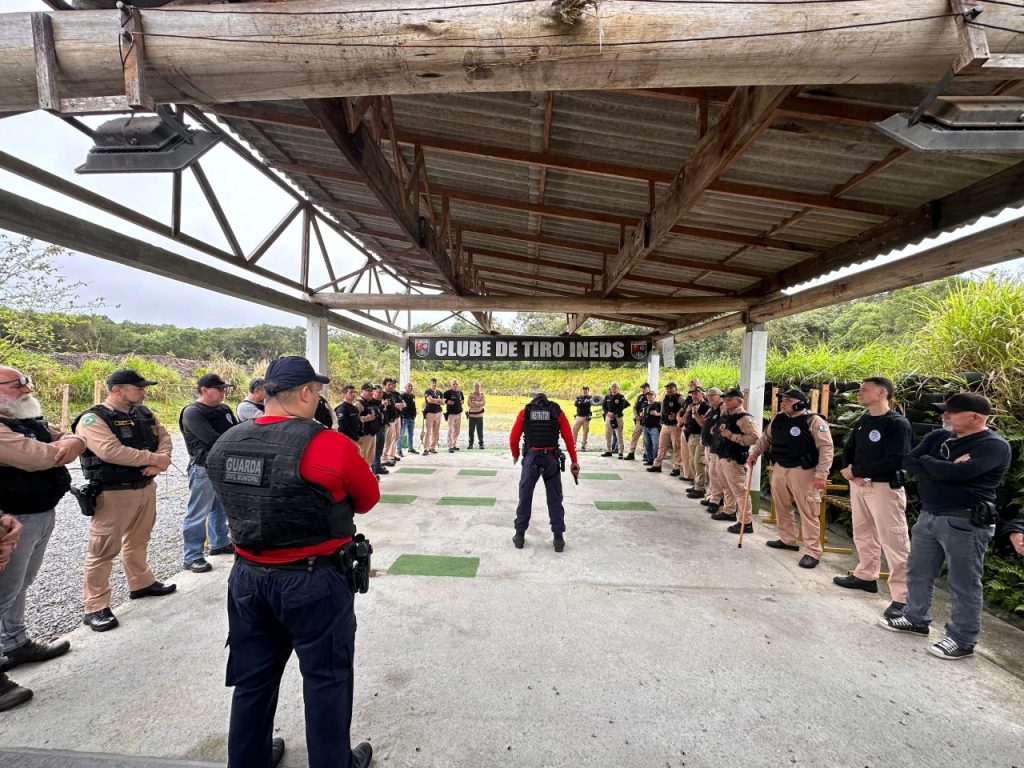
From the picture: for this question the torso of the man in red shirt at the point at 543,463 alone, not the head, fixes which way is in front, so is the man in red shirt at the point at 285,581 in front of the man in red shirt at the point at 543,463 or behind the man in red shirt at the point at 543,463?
behind

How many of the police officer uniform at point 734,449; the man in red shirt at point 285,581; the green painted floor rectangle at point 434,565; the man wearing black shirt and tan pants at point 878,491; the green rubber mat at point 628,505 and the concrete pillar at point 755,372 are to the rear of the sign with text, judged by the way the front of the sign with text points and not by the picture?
0

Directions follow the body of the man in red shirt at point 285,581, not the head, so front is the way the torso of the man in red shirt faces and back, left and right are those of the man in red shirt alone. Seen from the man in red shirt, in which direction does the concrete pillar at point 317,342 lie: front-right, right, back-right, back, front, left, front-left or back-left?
front-left

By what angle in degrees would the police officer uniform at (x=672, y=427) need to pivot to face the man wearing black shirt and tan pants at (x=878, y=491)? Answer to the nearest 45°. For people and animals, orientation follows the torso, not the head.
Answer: approximately 45° to its left

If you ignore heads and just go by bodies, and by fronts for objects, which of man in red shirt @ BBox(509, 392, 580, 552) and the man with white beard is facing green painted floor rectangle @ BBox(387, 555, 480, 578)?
the man with white beard

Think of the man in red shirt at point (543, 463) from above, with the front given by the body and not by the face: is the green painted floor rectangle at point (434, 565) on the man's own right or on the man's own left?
on the man's own left

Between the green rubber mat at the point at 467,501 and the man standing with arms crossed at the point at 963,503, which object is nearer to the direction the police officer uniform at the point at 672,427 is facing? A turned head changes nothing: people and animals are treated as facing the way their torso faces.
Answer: the green rubber mat

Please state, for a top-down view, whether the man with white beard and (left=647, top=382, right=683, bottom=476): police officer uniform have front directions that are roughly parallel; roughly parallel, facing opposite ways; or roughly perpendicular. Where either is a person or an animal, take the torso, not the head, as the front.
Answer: roughly parallel, facing opposite ways

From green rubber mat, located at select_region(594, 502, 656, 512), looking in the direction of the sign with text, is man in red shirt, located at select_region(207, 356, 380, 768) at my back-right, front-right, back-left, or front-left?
back-left

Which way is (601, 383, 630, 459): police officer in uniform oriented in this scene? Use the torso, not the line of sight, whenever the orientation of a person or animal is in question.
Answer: toward the camera

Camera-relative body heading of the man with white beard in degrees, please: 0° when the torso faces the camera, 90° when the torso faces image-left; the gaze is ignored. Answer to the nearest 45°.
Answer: approximately 270°

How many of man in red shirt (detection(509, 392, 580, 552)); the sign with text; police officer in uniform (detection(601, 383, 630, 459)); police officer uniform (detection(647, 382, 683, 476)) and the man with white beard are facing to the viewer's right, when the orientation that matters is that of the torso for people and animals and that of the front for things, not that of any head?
1

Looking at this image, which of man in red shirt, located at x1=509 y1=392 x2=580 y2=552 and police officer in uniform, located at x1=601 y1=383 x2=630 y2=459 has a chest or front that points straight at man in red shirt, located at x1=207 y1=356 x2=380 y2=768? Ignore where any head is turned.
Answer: the police officer in uniform

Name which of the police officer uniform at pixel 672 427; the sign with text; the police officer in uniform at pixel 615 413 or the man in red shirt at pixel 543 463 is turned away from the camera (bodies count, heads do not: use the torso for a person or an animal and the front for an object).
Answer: the man in red shirt

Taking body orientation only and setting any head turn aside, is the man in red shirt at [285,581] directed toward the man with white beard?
no

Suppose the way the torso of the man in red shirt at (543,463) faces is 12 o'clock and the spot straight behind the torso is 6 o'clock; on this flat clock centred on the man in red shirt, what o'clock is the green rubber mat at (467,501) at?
The green rubber mat is roughly at 11 o'clock from the man in red shirt.

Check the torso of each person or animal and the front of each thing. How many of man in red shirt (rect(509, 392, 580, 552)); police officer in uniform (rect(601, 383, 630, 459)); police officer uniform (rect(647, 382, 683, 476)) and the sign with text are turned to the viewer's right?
0

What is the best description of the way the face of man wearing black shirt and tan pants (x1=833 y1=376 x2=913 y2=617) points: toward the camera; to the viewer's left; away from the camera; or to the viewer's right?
to the viewer's left

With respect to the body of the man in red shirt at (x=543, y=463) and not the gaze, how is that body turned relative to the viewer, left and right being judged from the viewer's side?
facing away from the viewer

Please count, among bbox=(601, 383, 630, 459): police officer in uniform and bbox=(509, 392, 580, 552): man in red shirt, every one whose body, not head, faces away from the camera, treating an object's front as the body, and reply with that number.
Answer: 1

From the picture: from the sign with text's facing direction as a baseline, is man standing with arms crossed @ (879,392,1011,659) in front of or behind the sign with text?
in front
